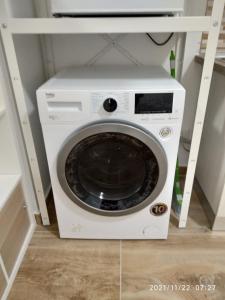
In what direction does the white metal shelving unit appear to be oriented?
toward the camera

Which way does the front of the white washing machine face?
toward the camera

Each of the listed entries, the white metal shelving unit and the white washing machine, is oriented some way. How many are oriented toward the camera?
2
